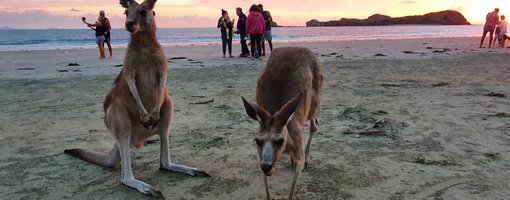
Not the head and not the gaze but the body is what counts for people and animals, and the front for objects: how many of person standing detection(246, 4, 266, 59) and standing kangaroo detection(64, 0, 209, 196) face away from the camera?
1

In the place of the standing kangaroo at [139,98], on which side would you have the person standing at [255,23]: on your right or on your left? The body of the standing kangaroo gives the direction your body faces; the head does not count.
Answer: on your left

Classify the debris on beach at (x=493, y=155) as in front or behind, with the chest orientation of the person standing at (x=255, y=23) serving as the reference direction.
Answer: behind

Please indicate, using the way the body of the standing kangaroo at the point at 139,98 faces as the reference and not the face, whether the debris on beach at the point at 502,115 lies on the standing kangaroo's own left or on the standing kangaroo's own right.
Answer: on the standing kangaroo's own left

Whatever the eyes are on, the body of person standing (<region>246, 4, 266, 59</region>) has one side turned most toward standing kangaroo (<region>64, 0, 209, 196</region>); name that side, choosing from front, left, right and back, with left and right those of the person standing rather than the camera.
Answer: back

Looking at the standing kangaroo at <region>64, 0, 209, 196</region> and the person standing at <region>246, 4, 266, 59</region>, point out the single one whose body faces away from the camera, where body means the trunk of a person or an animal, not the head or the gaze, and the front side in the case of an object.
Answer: the person standing

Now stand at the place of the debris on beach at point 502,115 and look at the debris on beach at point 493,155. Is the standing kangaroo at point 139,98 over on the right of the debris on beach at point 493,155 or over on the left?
right

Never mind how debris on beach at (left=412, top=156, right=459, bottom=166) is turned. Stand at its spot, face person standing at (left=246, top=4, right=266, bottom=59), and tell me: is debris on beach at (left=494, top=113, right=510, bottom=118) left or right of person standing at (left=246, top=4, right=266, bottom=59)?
right

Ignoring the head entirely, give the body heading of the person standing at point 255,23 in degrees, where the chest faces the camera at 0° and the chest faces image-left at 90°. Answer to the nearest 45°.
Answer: approximately 180°

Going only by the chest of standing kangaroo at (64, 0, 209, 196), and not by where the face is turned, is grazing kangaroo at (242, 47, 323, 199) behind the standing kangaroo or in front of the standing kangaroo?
in front

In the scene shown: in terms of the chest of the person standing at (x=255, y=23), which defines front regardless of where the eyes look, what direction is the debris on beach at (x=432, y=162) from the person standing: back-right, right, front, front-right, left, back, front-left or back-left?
back
